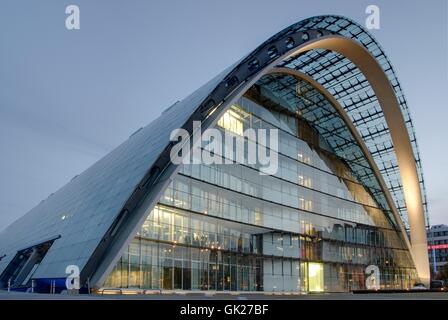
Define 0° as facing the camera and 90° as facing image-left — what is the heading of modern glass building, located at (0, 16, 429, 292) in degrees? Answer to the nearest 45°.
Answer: approximately 315°
